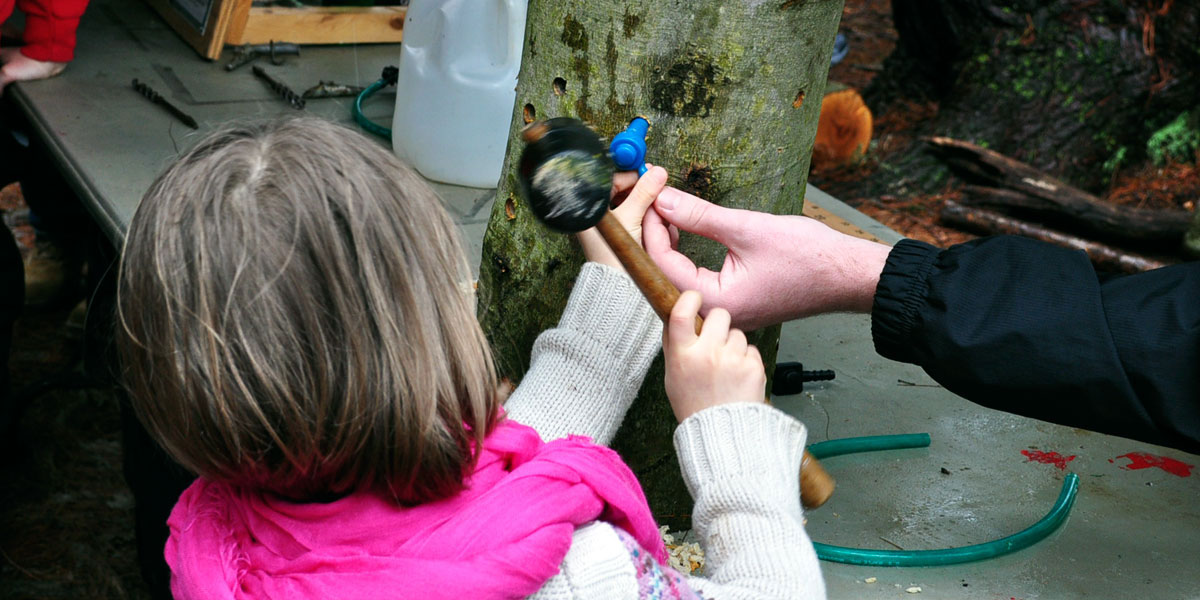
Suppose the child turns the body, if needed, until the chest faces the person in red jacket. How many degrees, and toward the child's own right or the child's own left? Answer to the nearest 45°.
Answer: approximately 90° to the child's own left

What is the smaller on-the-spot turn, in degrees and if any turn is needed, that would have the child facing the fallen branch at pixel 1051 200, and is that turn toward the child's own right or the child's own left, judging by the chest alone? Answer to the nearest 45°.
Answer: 0° — they already face it

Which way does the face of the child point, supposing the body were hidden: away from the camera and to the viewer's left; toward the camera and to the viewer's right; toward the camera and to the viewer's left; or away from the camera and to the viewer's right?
away from the camera and to the viewer's right

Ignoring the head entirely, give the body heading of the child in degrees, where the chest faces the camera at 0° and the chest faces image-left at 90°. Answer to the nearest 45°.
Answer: approximately 225°

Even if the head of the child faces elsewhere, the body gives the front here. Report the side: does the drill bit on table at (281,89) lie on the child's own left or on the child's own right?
on the child's own left

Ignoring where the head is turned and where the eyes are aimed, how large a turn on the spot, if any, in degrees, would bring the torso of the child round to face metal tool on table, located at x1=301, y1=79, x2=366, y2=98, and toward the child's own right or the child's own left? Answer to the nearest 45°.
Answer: approximately 45° to the child's own left

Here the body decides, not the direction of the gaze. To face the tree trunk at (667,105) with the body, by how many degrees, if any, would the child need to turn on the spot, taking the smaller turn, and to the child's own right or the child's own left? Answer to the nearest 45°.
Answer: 0° — they already face it

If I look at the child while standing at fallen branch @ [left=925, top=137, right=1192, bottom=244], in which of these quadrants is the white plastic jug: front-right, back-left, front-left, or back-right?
front-right

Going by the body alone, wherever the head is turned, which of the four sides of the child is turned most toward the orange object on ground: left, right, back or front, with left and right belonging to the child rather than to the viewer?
front

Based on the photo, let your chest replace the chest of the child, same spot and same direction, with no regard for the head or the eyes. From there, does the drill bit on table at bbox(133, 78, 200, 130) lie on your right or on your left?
on your left

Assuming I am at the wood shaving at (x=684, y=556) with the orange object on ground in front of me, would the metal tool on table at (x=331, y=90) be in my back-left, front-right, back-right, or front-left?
front-left

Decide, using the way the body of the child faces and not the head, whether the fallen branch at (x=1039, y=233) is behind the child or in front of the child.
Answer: in front
